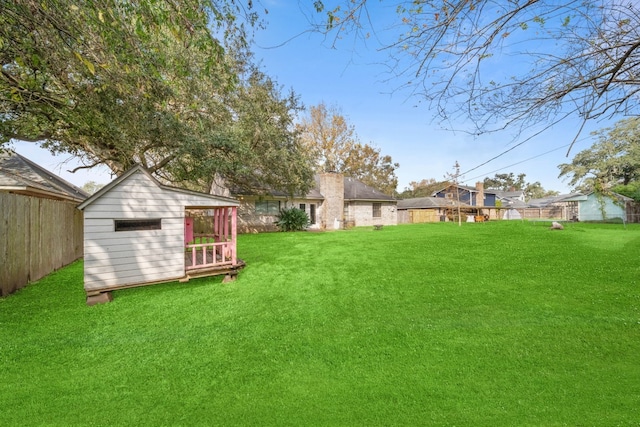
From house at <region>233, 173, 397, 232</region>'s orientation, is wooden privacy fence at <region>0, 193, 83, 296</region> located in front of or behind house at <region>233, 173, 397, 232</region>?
behind

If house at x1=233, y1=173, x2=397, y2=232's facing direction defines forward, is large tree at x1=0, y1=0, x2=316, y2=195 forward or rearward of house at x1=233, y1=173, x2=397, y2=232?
rearward

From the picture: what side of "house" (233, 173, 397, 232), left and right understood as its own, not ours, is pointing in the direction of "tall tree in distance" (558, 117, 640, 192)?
right

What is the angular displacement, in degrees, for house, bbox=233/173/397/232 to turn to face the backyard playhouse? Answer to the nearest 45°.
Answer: approximately 180°

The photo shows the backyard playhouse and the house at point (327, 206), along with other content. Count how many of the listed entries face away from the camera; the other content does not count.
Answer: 1

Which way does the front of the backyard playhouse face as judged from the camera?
facing to the right of the viewer

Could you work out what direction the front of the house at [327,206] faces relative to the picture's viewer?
facing away from the viewer
